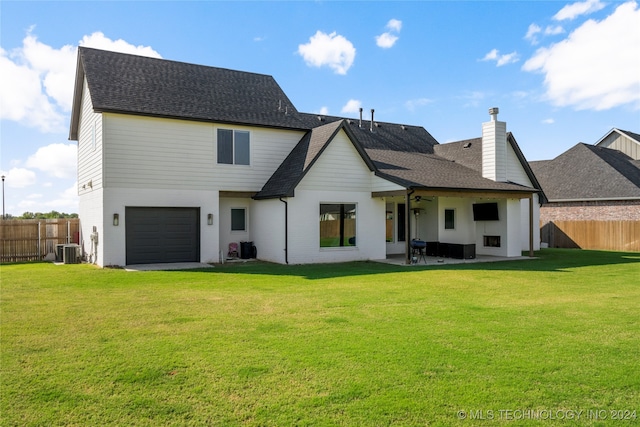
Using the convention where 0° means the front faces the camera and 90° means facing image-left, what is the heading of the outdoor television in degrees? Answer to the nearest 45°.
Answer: approximately 0°

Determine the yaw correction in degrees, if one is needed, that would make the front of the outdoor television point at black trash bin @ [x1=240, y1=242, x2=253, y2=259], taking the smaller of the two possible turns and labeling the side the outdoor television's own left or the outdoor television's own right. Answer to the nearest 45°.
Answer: approximately 45° to the outdoor television's own right

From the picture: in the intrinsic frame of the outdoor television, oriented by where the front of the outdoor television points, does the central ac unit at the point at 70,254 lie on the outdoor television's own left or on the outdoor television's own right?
on the outdoor television's own right
